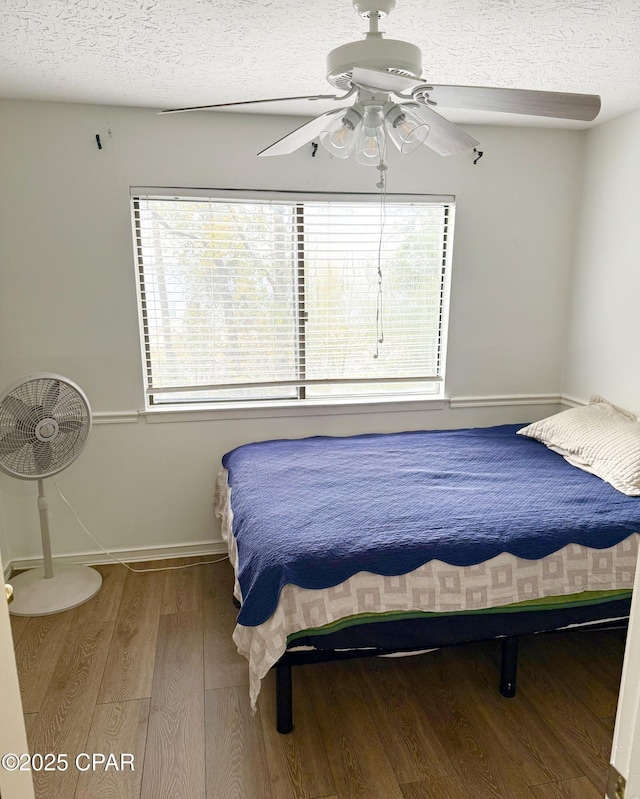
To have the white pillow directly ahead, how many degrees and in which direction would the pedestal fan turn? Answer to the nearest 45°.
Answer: approximately 45° to its left

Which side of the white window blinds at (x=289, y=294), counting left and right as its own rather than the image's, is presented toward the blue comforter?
front

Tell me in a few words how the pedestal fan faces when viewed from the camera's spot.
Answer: facing the viewer

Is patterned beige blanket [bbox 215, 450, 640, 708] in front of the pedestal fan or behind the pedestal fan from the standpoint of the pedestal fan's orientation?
in front

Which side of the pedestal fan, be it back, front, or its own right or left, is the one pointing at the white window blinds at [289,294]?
left

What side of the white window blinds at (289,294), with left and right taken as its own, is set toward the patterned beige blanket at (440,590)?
front

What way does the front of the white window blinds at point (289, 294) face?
toward the camera

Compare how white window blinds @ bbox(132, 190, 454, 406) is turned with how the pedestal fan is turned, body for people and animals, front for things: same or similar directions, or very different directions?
same or similar directions

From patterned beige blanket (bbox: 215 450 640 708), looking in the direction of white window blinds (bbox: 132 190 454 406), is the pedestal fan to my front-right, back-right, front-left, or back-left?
front-left
